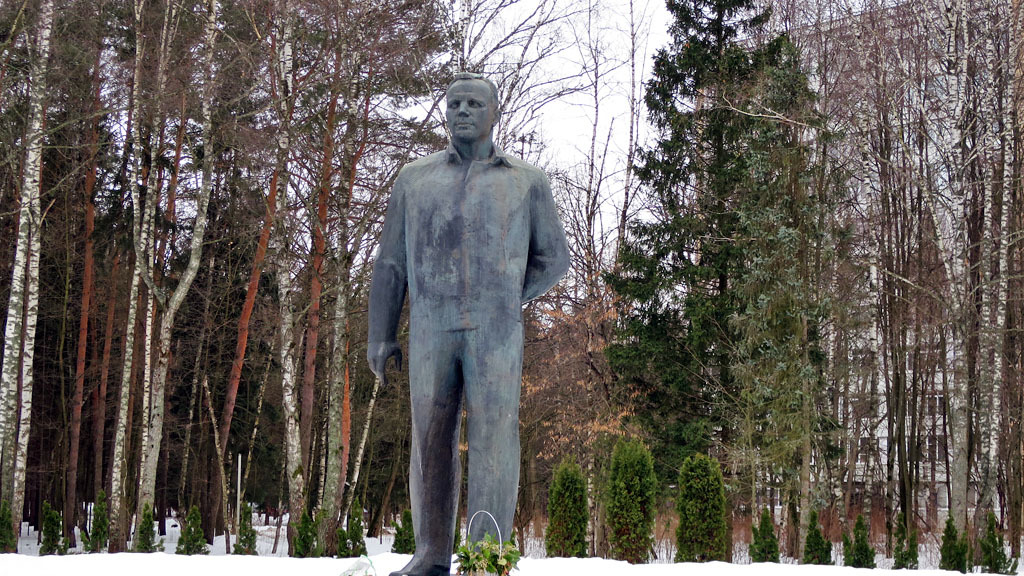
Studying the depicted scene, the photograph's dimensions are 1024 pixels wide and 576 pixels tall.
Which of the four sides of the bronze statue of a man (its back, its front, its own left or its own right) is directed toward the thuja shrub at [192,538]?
back

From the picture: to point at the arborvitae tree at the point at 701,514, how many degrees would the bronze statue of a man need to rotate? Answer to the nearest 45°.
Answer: approximately 180°

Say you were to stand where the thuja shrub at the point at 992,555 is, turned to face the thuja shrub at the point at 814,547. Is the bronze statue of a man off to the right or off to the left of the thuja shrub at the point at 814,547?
left

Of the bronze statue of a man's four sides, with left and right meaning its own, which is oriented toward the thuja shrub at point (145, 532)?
back

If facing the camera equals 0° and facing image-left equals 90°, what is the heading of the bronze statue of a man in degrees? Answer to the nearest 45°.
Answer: approximately 0°

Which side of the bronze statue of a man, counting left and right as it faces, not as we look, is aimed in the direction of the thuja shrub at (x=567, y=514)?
back

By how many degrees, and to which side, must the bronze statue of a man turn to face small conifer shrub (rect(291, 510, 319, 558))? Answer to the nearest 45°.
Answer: approximately 180°

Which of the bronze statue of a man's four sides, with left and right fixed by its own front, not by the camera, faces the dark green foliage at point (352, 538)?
back

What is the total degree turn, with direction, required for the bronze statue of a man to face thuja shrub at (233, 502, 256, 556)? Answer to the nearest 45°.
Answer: approximately 180°

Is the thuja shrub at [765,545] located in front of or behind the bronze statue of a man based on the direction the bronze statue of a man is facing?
behind

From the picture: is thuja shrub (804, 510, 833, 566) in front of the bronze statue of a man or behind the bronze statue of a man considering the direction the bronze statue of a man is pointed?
behind

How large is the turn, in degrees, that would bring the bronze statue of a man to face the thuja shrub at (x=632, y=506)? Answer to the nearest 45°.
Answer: approximately 180°

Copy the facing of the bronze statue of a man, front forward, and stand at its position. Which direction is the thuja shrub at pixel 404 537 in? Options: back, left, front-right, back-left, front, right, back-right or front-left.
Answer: back
